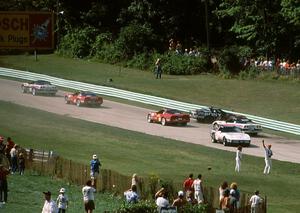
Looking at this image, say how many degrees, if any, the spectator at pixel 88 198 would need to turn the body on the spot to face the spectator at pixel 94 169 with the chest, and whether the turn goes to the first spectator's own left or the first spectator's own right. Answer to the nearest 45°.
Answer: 0° — they already face them

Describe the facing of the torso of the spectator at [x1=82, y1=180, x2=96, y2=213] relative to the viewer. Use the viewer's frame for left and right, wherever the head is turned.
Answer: facing away from the viewer

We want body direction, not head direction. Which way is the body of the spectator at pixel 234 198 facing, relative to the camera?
away from the camera

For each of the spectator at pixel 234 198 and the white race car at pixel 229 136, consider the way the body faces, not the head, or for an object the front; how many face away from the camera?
1

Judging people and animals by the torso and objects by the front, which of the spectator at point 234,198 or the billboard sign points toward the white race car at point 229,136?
the spectator

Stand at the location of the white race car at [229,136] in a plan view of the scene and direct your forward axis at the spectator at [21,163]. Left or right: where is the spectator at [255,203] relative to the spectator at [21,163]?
left

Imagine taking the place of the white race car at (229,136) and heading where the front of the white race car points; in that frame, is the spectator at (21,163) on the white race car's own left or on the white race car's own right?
on the white race car's own right

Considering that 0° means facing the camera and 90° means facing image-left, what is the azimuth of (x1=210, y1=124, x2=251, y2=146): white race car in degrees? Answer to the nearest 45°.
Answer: approximately 315°

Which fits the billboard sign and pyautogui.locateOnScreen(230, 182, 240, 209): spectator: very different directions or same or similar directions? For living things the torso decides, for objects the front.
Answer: very different directions

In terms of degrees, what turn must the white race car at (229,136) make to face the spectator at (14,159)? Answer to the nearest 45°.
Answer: approximately 90° to its right
